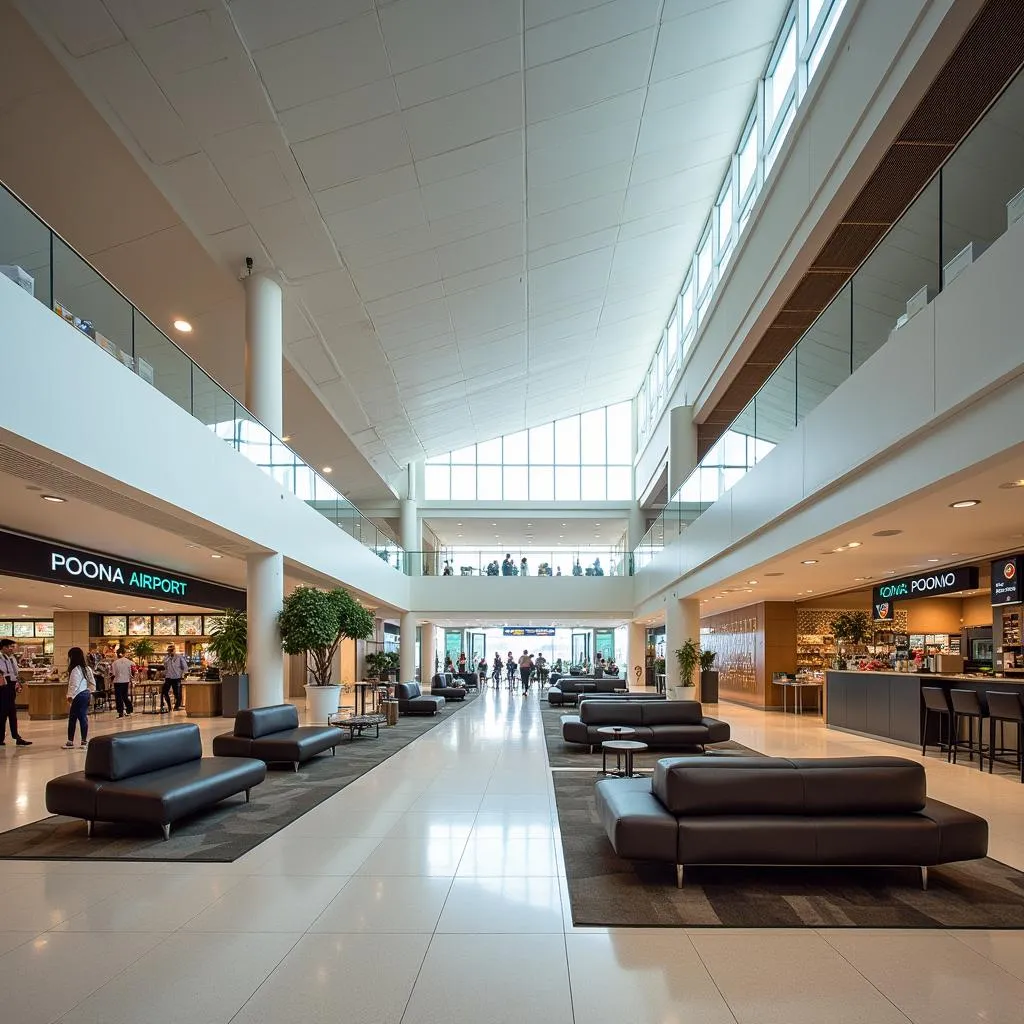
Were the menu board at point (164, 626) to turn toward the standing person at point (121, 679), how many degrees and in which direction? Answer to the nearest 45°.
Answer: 0° — it already faces them

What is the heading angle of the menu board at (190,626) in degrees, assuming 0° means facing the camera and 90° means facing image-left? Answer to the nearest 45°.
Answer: approximately 0°

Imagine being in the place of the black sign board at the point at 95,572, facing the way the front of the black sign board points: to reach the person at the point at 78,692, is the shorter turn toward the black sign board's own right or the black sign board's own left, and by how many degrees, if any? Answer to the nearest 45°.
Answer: approximately 45° to the black sign board's own right

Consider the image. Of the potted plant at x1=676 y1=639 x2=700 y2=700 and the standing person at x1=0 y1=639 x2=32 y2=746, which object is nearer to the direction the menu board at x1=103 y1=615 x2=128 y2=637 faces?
the standing person

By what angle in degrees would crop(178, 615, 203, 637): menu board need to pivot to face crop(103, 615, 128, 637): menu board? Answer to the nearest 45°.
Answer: approximately 90° to its right

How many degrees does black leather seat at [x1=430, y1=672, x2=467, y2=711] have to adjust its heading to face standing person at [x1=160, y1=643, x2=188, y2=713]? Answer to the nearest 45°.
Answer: approximately 90° to its right

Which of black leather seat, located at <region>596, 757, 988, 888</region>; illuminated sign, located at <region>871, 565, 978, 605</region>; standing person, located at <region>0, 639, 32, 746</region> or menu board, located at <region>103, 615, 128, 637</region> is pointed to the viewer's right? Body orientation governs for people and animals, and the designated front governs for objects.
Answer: the standing person

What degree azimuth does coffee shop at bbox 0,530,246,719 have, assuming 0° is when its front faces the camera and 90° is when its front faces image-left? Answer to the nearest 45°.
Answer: approximately 315°

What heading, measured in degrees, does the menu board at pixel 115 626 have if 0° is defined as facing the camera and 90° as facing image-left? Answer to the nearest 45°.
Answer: approximately 0°

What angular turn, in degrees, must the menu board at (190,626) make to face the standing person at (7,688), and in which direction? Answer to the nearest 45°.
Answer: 0° — it already faces them
